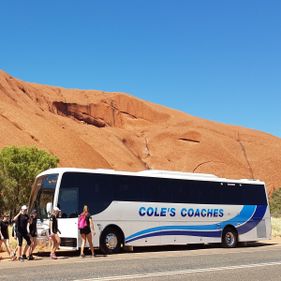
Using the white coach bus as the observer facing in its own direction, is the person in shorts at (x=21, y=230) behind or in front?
in front

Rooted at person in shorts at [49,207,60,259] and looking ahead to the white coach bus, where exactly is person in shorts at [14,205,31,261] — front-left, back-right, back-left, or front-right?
back-left

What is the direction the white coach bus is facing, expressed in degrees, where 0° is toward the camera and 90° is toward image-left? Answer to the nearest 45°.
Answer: approximately 45°

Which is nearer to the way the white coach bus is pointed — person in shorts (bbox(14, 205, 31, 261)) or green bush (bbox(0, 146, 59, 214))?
the person in shorts

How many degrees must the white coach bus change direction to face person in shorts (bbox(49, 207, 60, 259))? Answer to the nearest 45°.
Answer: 0° — it already faces them
